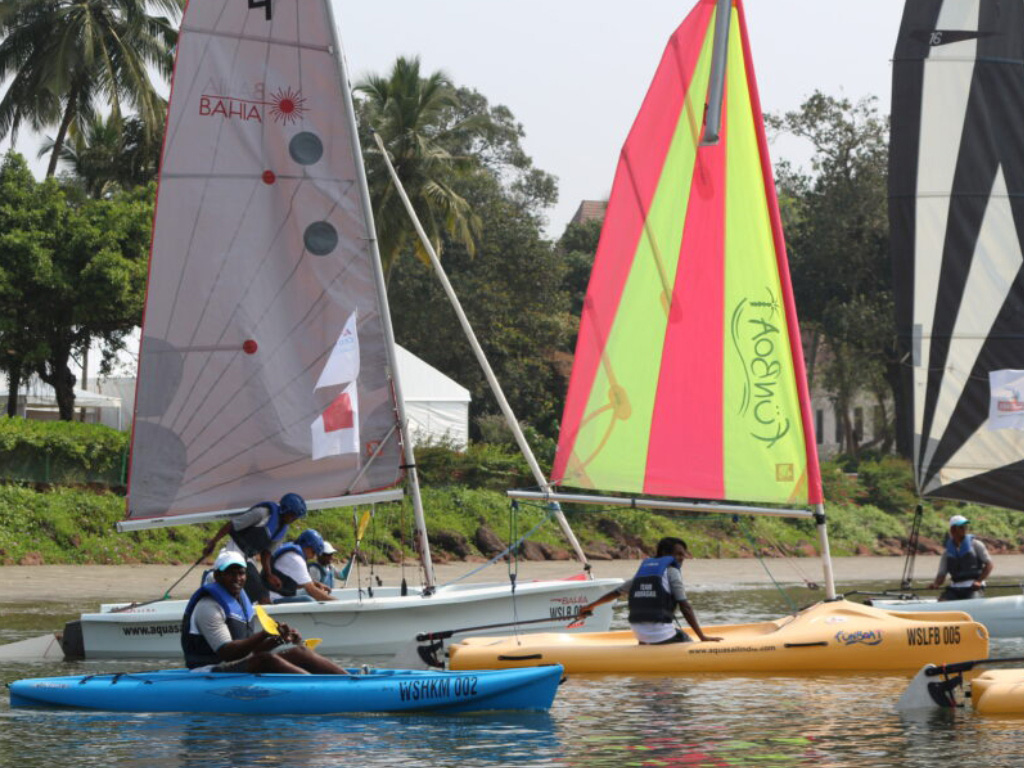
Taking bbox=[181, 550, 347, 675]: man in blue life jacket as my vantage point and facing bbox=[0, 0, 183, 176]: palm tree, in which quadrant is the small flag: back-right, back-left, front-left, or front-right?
front-right

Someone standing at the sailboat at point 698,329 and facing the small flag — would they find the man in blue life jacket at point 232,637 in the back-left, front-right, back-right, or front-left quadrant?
front-left

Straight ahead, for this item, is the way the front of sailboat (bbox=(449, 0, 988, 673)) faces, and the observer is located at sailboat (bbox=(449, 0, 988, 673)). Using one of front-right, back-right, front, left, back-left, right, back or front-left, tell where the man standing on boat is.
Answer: front-left

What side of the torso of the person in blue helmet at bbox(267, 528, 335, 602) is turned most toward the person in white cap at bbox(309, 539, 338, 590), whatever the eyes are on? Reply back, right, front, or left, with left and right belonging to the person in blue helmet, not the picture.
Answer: left

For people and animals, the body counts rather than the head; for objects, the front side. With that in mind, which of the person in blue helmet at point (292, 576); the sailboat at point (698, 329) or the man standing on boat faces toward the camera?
the man standing on boat

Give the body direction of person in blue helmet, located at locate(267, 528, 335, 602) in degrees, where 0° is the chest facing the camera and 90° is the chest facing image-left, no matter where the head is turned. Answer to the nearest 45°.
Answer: approximately 270°

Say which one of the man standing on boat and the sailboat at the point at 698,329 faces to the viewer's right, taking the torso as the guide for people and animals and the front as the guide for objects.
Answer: the sailboat

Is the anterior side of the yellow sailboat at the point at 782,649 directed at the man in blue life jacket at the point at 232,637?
no

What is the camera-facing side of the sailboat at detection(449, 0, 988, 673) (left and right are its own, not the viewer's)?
right

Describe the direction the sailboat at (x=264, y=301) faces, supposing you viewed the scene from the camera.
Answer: facing to the right of the viewer

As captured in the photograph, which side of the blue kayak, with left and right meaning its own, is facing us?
right

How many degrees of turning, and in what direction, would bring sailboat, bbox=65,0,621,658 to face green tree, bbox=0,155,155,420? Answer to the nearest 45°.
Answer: approximately 90° to its left

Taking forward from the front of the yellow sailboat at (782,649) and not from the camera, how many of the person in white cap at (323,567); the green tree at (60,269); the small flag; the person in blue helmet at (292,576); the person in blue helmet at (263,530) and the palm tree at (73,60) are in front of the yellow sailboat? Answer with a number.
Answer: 0

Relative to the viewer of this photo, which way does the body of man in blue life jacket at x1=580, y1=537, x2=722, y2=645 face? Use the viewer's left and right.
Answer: facing away from the viewer and to the right of the viewer

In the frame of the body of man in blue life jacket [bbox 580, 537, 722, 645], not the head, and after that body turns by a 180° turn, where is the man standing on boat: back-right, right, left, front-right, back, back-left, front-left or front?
back

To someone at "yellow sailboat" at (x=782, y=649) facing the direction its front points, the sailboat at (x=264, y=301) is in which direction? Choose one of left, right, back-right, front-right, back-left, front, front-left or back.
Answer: back

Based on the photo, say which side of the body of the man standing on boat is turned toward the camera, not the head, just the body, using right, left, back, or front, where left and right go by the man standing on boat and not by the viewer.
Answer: front
